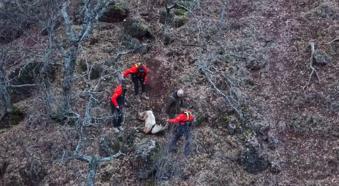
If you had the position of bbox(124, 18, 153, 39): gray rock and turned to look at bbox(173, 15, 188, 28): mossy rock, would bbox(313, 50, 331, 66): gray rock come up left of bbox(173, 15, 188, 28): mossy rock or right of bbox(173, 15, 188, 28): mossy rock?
right

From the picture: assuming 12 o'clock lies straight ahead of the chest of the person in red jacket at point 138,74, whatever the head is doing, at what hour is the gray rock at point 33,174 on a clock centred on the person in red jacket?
The gray rock is roughly at 2 o'clock from the person in red jacket.

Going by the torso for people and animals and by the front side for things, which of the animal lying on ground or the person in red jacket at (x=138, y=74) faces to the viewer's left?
the animal lying on ground

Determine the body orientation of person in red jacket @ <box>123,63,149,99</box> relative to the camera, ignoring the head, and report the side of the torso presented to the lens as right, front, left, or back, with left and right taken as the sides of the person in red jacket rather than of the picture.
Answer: front

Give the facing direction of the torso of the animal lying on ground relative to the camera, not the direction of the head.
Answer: to the viewer's left

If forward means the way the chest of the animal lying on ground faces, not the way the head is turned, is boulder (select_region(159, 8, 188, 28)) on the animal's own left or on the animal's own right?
on the animal's own right

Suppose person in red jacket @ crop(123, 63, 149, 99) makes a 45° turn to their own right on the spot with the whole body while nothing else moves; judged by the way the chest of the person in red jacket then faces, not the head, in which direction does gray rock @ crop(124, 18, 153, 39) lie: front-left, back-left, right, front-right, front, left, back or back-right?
back-right

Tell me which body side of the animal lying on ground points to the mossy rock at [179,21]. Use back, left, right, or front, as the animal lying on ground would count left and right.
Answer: right

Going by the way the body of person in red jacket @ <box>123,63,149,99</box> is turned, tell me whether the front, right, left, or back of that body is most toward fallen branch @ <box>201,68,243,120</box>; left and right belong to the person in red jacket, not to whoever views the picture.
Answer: left

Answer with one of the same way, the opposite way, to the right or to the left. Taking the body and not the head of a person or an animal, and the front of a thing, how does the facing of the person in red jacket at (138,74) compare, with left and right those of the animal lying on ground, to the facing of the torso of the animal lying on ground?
to the left

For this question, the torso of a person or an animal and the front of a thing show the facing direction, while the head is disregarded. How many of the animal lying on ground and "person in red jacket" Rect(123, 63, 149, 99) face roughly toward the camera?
1

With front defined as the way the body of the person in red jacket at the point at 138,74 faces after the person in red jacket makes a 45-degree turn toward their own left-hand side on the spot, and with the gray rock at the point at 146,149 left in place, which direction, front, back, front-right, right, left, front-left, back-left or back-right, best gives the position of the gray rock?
front-right

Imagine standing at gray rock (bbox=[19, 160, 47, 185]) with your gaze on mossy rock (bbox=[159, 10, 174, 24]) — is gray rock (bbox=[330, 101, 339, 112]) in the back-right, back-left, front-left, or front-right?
front-right

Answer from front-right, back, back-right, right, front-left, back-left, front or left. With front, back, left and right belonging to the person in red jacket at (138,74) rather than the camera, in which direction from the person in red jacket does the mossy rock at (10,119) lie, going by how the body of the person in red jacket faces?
right

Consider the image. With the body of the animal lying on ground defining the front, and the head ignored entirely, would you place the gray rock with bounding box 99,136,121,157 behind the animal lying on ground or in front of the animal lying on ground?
in front

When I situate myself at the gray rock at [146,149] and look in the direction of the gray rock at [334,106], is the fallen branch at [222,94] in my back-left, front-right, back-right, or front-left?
front-left

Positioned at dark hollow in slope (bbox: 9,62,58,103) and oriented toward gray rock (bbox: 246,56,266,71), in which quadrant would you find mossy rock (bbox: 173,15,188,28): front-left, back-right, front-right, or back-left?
front-left

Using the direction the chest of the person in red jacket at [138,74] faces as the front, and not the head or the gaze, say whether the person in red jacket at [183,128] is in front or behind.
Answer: in front
